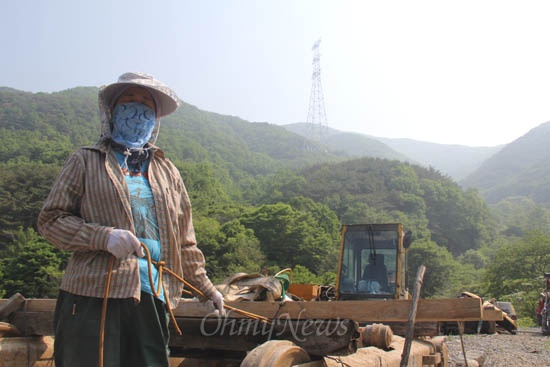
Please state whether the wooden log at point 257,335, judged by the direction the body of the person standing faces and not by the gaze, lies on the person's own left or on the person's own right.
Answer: on the person's own left

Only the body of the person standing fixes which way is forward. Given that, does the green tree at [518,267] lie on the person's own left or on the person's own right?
on the person's own left

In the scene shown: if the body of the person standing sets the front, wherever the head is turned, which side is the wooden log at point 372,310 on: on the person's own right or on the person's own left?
on the person's own left

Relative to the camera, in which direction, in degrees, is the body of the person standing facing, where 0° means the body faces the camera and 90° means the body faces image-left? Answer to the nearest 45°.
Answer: approximately 315°

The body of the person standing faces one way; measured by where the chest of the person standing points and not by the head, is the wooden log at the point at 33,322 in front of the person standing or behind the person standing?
behind

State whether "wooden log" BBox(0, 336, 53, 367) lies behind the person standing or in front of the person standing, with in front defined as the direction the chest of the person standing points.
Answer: behind

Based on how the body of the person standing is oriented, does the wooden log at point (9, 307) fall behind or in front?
behind
